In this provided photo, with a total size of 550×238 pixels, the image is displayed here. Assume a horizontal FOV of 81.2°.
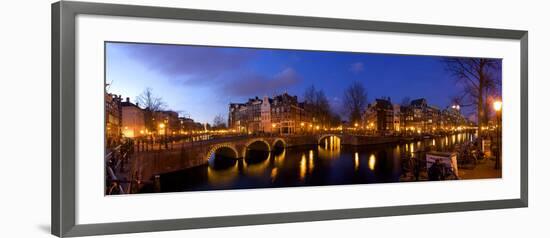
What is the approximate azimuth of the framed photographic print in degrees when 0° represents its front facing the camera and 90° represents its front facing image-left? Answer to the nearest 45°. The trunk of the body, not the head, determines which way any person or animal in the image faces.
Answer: approximately 315°
